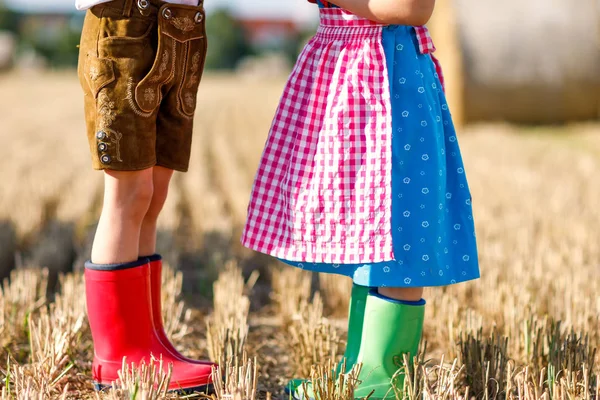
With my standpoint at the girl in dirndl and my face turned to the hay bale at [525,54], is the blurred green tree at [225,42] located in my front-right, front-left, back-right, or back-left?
front-left

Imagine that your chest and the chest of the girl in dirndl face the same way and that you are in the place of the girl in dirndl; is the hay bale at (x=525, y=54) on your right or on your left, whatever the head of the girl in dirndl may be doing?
on your right

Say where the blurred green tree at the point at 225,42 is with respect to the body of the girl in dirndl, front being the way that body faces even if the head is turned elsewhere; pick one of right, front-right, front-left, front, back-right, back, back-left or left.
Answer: right

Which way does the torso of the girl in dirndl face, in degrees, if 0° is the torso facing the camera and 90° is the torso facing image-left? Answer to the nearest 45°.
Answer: approximately 90°
